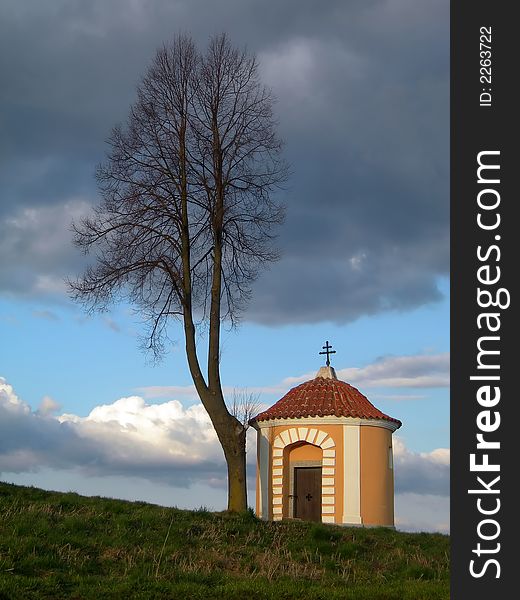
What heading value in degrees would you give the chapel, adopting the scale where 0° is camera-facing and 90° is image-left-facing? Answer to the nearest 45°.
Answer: approximately 45°
